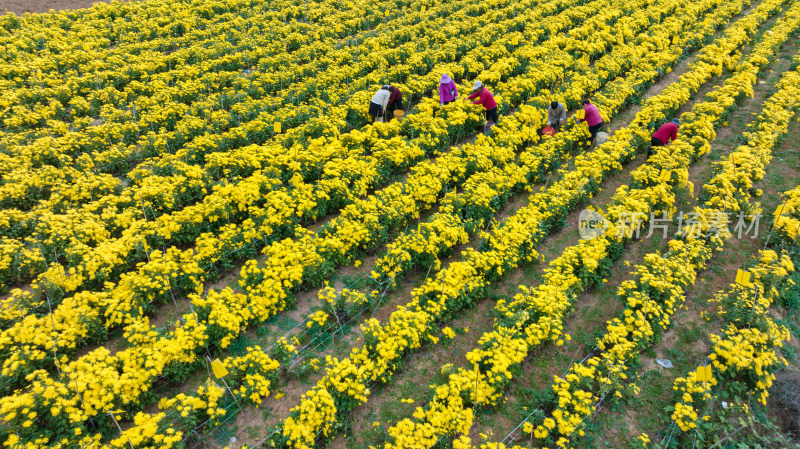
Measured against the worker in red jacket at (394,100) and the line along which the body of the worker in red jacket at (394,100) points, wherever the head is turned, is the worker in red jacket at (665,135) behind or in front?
behind

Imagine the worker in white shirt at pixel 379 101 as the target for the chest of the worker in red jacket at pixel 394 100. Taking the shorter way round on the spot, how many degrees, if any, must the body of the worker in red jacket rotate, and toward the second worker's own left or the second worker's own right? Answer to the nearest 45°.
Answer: approximately 45° to the second worker's own left

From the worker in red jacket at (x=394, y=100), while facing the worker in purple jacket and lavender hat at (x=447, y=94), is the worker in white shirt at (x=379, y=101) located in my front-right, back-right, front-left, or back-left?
back-right
